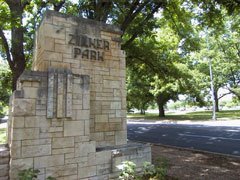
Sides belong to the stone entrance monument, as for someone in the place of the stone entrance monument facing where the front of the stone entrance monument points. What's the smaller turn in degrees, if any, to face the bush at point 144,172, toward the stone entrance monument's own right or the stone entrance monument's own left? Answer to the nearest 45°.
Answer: approximately 45° to the stone entrance monument's own left

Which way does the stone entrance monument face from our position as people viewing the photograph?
facing the viewer and to the right of the viewer

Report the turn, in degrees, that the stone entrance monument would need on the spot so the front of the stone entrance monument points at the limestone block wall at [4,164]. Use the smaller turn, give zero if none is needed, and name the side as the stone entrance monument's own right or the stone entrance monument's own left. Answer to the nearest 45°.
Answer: approximately 90° to the stone entrance monument's own right
